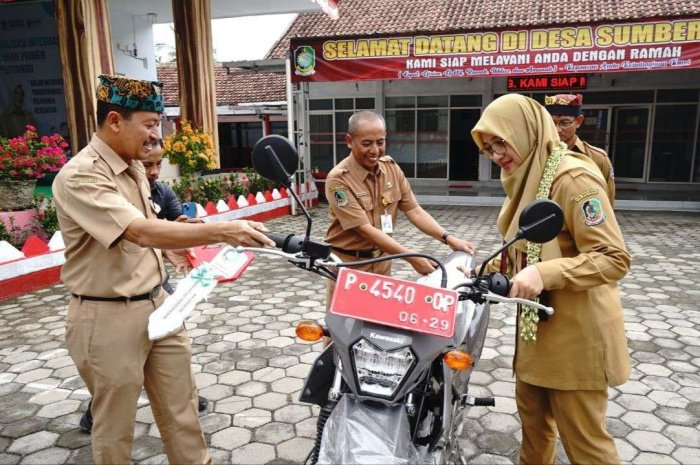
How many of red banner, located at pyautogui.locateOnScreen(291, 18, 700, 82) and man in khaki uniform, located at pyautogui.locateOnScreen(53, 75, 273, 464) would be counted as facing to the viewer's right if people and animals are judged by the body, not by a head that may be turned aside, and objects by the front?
1

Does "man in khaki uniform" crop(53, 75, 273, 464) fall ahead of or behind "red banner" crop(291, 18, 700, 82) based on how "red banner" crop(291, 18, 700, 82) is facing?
ahead

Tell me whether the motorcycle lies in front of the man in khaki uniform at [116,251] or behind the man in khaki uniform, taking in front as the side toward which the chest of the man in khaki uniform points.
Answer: in front

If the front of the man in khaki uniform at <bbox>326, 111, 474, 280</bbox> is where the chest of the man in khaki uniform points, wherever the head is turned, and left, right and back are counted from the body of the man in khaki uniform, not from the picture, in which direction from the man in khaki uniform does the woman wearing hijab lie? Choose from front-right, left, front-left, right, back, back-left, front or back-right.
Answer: front

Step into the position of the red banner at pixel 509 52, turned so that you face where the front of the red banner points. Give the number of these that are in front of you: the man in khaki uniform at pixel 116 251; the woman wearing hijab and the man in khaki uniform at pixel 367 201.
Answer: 3

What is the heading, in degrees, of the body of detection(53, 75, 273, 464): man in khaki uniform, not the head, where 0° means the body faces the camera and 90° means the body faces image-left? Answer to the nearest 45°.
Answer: approximately 270°

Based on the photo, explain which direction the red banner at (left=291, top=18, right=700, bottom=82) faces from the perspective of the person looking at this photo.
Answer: facing the viewer

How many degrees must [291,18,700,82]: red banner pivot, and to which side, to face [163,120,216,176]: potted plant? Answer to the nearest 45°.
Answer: approximately 45° to its right

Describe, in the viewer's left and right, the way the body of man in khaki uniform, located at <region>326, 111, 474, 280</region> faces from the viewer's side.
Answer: facing the viewer and to the right of the viewer

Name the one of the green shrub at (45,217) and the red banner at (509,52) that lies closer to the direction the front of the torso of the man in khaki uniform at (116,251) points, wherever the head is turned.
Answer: the red banner

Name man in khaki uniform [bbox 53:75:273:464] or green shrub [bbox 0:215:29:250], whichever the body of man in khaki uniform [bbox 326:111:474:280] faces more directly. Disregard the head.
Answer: the man in khaki uniform
